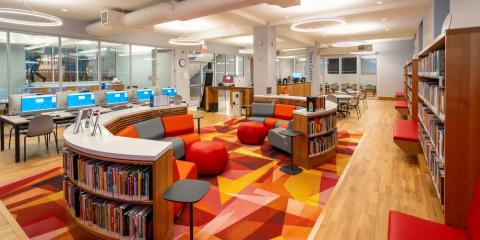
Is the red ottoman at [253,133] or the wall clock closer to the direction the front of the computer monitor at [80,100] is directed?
the red ottoman

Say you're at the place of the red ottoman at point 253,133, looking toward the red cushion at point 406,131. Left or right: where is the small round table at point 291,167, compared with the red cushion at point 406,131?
right

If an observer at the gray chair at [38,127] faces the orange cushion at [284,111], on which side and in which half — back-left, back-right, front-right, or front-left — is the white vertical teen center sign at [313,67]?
front-left

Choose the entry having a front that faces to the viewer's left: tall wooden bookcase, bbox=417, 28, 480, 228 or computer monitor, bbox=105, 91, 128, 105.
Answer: the tall wooden bookcase

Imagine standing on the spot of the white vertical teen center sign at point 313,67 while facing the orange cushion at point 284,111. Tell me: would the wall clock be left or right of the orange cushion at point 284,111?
right

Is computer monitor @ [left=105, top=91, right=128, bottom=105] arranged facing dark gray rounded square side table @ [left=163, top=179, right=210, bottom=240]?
yes

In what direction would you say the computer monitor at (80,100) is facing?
toward the camera

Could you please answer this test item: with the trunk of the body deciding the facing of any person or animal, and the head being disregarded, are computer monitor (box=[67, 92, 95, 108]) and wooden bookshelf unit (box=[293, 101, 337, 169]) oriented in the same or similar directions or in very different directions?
same or similar directions

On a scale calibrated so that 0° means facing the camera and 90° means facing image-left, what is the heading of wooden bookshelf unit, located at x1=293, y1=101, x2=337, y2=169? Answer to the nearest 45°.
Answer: approximately 315°

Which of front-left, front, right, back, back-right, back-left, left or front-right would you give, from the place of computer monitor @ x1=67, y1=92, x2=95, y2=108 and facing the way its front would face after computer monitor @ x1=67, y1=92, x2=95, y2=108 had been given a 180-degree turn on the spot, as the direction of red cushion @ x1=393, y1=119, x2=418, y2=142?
back-right

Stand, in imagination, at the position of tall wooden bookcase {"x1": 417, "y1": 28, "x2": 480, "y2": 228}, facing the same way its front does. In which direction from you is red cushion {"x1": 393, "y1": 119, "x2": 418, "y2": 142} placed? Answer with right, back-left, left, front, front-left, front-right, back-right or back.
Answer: right

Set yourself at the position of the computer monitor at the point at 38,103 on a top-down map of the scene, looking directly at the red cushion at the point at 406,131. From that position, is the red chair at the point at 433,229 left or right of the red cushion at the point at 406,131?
right

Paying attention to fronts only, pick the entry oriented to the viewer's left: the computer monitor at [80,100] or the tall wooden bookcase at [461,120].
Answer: the tall wooden bookcase

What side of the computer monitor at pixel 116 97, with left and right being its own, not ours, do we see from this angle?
front

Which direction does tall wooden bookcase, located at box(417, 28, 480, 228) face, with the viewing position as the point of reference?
facing to the left of the viewer
